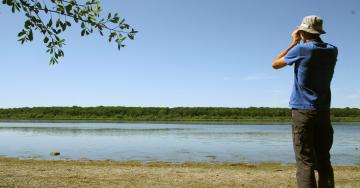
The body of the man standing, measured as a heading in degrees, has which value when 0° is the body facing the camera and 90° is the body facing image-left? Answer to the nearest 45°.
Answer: approximately 135°

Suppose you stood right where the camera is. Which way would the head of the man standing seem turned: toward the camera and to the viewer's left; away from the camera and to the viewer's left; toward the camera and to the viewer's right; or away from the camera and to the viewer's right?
away from the camera and to the viewer's left
